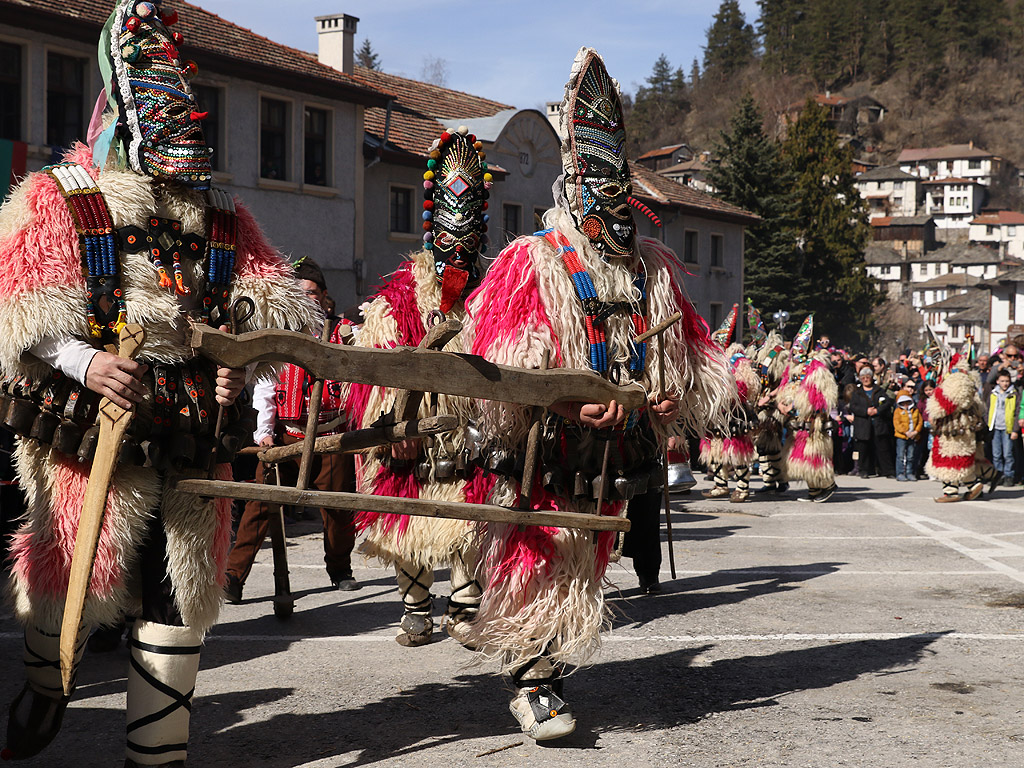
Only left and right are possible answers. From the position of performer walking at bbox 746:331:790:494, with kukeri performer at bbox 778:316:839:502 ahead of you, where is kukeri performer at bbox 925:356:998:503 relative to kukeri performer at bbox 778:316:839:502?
left

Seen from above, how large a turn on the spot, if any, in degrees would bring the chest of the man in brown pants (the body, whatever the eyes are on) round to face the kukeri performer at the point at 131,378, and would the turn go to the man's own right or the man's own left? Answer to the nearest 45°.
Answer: approximately 45° to the man's own right

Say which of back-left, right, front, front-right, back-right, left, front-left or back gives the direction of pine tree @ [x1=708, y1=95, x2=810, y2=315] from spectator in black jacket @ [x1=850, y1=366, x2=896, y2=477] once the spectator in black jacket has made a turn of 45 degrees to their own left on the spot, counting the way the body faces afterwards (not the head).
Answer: back-left

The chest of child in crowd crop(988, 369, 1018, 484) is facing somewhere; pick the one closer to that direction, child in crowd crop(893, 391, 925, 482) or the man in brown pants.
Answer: the man in brown pants
